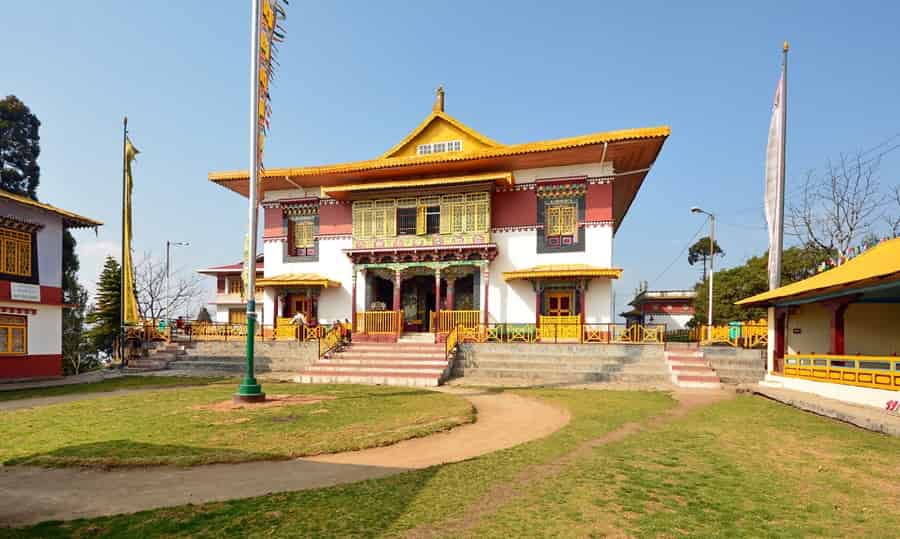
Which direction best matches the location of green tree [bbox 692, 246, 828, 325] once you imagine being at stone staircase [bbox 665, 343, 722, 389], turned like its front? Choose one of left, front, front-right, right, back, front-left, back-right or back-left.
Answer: back

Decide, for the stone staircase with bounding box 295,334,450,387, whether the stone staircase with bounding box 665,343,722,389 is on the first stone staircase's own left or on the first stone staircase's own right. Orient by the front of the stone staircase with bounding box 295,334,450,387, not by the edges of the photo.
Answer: on the first stone staircase's own left

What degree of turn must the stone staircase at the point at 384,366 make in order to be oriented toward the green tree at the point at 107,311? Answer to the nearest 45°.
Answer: approximately 135° to its right

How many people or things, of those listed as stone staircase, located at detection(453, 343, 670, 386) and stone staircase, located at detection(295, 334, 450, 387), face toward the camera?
2

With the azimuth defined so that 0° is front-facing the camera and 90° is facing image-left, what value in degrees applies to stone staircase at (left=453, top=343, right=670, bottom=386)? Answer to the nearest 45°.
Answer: approximately 0°

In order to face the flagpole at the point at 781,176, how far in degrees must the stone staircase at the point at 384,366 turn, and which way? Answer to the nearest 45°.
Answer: approximately 90° to its left

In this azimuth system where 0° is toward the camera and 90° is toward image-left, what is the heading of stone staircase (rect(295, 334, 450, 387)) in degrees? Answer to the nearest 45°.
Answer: approximately 0°

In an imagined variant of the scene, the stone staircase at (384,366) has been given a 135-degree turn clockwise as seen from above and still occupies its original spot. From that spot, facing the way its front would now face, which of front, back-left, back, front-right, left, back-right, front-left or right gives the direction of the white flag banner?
back-right
